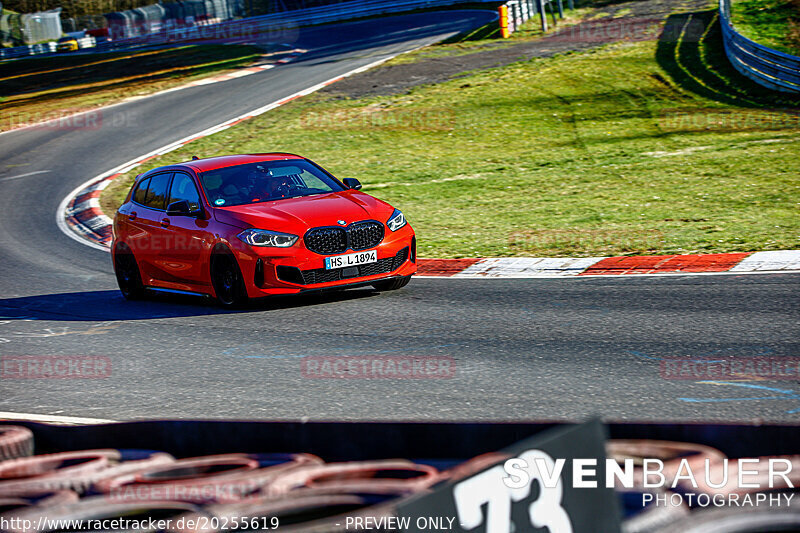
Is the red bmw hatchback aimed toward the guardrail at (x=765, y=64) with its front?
no

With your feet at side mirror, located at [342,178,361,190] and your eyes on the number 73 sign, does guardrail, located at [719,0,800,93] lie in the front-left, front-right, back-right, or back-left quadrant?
back-left

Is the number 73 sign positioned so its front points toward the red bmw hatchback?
no

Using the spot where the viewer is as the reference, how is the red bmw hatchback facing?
facing the viewer and to the right of the viewer

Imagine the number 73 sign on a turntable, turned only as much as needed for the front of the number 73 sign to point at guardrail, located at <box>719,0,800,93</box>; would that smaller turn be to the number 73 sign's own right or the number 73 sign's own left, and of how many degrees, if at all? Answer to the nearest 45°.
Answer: approximately 180°

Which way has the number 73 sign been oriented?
toward the camera

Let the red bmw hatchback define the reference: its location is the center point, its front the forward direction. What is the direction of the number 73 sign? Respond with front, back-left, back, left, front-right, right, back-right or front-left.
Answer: front-right

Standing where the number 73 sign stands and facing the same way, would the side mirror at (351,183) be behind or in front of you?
behind

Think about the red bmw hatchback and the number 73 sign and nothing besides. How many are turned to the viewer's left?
0

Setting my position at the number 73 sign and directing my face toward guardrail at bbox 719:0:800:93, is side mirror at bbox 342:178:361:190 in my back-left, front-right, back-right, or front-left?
front-left

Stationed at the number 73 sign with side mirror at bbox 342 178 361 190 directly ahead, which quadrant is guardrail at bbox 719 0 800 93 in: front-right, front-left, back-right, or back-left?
front-right
